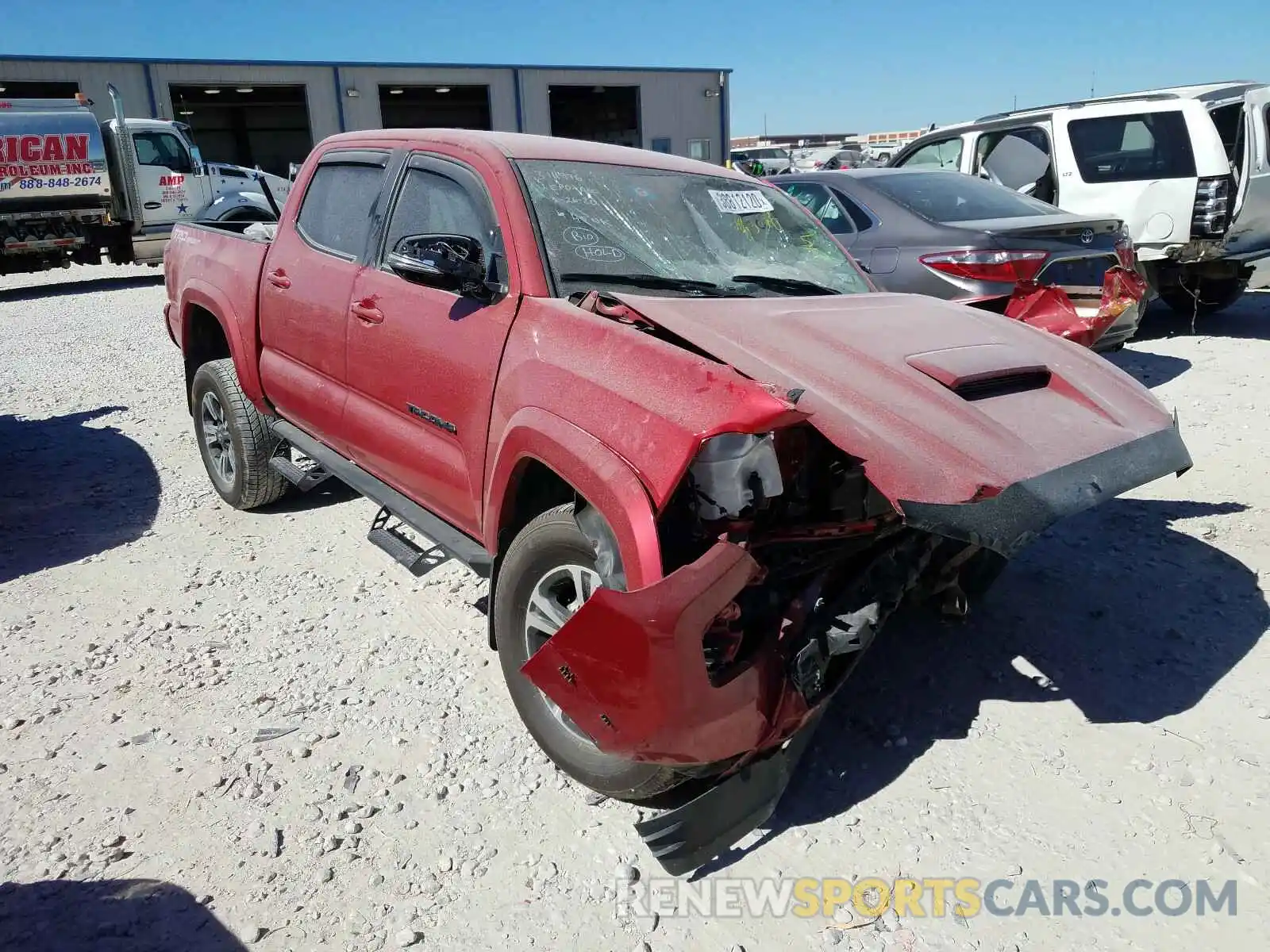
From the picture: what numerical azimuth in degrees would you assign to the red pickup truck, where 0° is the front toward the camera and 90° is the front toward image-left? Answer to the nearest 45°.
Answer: approximately 315°

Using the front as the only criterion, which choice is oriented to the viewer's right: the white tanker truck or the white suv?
the white tanker truck

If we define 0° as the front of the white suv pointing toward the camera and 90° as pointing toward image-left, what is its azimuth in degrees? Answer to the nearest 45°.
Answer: approximately 135°

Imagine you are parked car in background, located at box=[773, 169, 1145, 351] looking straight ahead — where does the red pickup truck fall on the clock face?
The red pickup truck is roughly at 8 o'clock from the parked car in background.

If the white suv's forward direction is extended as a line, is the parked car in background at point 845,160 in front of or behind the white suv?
in front

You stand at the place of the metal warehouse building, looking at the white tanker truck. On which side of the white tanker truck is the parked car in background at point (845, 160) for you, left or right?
left

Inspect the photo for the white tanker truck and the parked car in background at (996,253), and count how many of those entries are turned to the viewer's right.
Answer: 1

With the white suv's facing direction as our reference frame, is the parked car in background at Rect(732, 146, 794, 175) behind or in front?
in front

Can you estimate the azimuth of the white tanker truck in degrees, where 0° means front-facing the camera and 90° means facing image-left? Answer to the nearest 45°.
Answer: approximately 270°

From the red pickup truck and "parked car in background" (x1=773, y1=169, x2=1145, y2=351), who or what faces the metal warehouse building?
the parked car in background

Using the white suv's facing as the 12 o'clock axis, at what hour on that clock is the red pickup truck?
The red pickup truck is roughly at 8 o'clock from the white suv.

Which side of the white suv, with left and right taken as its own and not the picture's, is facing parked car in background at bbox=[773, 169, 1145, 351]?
left

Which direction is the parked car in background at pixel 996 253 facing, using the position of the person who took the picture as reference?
facing away from the viewer and to the left of the viewer

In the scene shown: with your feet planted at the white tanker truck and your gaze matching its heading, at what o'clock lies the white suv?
The white suv is roughly at 2 o'clock from the white tanker truck.

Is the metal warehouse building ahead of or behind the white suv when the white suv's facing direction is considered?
ahead

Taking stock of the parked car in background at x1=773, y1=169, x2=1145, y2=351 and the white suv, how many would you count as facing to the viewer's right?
0
